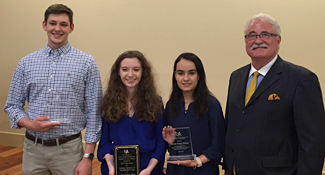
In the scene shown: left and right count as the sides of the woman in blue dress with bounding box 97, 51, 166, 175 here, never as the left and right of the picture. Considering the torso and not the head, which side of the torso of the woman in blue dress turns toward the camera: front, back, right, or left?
front

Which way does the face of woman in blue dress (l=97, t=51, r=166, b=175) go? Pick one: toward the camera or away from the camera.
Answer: toward the camera

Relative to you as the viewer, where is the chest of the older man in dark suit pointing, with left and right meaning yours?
facing the viewer and to the left of the viewer

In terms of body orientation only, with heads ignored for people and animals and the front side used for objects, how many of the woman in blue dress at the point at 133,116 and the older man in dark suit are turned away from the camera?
0

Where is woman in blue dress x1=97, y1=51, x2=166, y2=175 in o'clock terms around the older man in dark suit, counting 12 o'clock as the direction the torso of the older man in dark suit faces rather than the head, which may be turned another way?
The woman in blue dress is roughly at 2 o'clock from the older man in dark suit.

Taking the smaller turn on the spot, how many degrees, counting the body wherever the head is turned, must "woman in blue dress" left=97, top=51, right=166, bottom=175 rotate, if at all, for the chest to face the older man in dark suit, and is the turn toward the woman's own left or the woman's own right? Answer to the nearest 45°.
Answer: approximately 45° to the woman's own left

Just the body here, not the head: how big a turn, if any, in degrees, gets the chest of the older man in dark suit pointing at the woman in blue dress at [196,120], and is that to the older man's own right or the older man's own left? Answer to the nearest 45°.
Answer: approximately 90° to the older man's own right

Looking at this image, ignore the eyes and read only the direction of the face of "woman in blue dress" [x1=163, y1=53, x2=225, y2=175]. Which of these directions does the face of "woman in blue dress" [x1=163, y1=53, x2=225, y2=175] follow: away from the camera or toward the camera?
toward the camera
